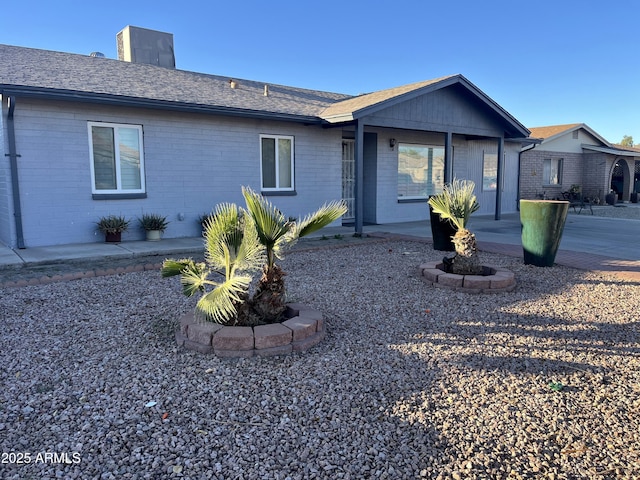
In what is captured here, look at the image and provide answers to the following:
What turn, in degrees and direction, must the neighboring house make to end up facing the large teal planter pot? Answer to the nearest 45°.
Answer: approximately 45° to its right

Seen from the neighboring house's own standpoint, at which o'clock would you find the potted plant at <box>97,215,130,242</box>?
The potted plant is roughly at 2 o'clock from the neighboring house.

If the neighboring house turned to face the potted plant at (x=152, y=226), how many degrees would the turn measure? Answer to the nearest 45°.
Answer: approximately 45° to its right

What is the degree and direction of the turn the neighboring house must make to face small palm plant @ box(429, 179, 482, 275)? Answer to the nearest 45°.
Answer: approximately 45° to its right

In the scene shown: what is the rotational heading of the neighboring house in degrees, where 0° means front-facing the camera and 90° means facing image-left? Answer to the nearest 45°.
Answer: approximately 315°

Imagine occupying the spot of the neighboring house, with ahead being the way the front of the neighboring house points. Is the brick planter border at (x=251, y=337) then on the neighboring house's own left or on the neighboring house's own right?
on the neighboring house's own right

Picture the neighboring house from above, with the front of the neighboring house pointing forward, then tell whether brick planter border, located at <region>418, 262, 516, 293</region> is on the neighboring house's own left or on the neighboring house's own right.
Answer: on the neighboring house's own right

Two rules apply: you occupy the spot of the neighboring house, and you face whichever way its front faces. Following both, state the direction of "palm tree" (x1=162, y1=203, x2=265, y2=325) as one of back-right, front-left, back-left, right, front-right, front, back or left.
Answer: front-right
